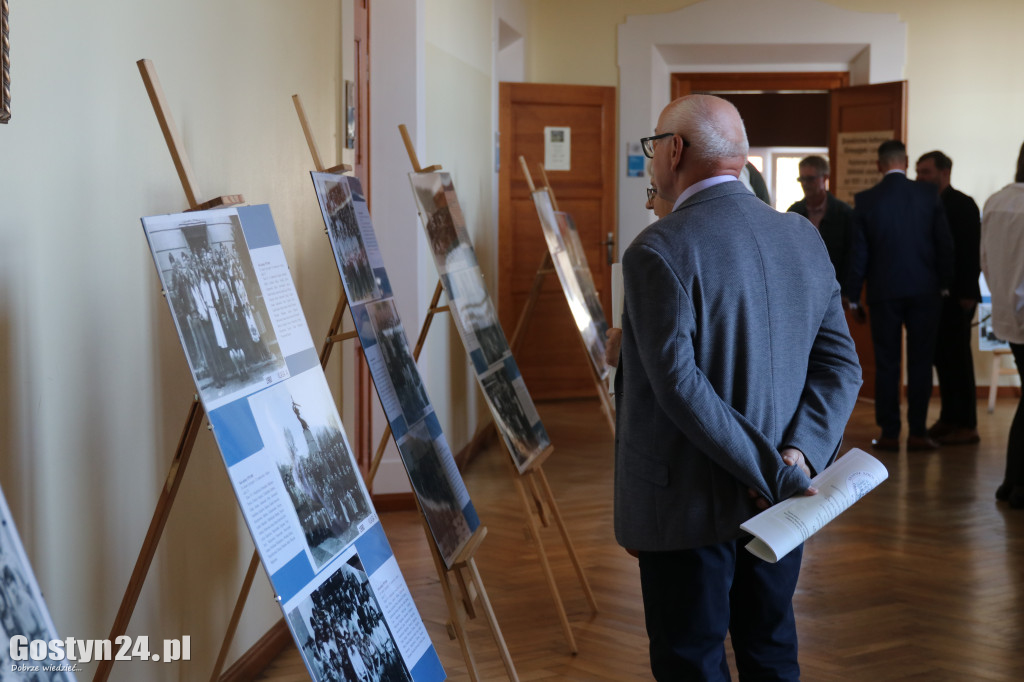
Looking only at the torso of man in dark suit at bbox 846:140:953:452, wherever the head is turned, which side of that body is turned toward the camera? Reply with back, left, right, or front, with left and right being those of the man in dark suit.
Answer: back

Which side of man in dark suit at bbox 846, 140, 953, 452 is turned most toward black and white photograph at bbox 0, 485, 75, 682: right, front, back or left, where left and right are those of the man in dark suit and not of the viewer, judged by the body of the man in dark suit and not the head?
back

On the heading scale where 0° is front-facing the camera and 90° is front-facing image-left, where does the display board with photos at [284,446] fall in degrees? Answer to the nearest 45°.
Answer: approximately 315°

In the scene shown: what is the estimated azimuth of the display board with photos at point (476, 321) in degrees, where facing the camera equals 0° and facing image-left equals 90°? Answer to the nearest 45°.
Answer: approximately 270°

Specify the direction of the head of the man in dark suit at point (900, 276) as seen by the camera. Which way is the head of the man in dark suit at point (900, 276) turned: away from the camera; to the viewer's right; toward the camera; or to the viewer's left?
away from the camera

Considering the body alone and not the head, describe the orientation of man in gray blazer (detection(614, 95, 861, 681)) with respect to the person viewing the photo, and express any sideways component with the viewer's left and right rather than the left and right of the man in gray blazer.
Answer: facing away from the viewer and to the left of the viewer

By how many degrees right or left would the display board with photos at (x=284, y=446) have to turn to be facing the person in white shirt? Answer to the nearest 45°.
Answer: approximately 90° to its left

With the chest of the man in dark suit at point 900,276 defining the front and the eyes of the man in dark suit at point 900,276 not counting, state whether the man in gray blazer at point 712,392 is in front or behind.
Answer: behind

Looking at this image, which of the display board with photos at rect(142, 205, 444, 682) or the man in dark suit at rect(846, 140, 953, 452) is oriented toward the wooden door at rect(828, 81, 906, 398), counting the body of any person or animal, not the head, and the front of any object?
the man in dark suit
